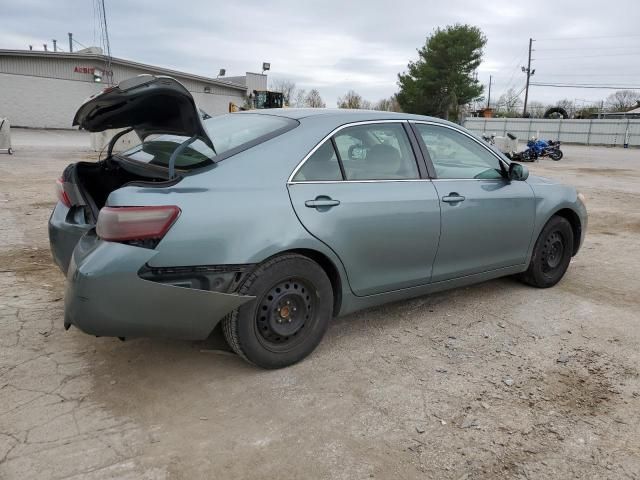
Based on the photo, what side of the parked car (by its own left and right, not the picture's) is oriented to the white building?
left

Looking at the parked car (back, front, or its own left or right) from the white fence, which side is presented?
front

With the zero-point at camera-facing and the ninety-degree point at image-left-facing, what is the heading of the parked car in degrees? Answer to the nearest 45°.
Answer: approximately 225°

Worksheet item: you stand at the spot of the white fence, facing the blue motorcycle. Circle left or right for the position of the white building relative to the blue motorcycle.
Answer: right

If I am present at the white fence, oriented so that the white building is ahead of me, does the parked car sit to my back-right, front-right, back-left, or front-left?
front-left

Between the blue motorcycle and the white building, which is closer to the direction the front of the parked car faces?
the blue motorcycle

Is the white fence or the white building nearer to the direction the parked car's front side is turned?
the white fence

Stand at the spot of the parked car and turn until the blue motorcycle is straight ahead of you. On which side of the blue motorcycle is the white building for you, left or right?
left

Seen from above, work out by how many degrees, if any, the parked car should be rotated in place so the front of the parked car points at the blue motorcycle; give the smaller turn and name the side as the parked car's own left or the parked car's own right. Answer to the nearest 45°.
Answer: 0° — it already faces it
